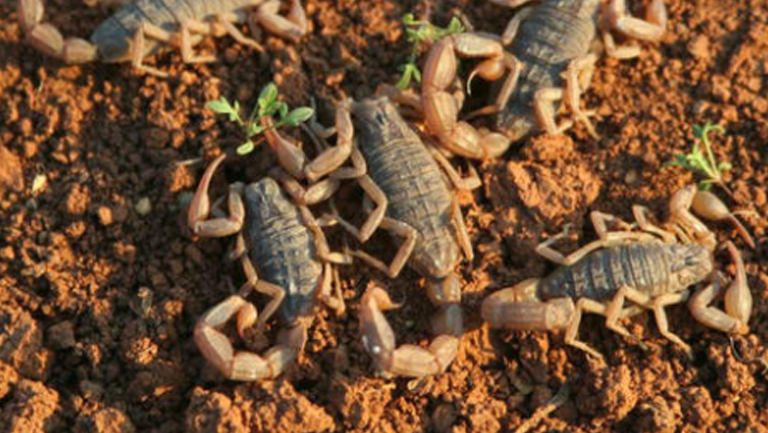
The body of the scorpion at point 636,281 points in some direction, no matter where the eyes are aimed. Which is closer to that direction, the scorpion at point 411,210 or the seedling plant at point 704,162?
the seedling plant

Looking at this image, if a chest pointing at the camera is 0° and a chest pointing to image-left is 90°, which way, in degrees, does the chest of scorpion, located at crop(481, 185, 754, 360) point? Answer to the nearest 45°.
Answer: approximately 270°

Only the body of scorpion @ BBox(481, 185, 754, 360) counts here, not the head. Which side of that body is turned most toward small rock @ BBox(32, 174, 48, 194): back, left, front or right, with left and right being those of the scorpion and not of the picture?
back

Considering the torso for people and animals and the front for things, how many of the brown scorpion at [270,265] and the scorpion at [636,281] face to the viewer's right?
1

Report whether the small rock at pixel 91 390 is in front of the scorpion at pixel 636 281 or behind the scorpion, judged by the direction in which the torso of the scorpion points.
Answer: behind

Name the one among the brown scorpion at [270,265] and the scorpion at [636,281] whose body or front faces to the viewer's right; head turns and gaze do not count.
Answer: the scorpion
